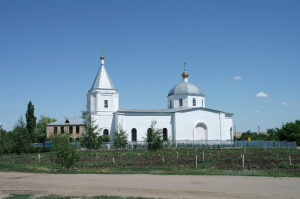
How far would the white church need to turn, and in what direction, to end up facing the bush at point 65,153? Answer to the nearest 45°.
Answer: approximately 90° to its left

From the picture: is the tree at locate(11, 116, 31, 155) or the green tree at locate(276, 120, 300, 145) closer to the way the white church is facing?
the tree

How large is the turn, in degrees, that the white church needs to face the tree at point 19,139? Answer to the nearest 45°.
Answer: approximately 45° to its left

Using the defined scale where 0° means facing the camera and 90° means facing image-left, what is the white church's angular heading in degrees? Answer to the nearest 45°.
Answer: approximately 90°

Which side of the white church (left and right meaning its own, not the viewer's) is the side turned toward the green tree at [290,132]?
back
